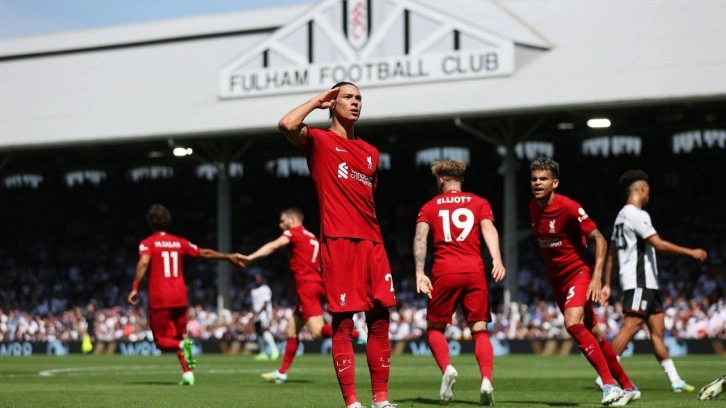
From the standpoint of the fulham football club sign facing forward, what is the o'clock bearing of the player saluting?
The player saluting is roughly at 12 o'clock from the fulham football club sign.

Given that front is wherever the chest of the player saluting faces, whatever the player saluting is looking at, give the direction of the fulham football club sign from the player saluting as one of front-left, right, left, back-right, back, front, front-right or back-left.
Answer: back-left

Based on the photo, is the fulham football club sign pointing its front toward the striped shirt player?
yes

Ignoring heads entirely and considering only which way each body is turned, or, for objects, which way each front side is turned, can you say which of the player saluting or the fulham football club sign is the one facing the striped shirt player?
the fulham football club sign

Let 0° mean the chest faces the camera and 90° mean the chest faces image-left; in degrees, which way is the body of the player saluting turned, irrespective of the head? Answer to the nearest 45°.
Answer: approximately 315°

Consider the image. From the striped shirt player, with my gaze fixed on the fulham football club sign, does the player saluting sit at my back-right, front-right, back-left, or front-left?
back-left

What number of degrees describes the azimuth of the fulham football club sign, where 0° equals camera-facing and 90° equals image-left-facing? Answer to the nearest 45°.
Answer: approximately 0°

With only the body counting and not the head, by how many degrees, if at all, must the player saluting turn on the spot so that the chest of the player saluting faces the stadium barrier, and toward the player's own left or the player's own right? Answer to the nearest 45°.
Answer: approximately 135° to the player's own left
